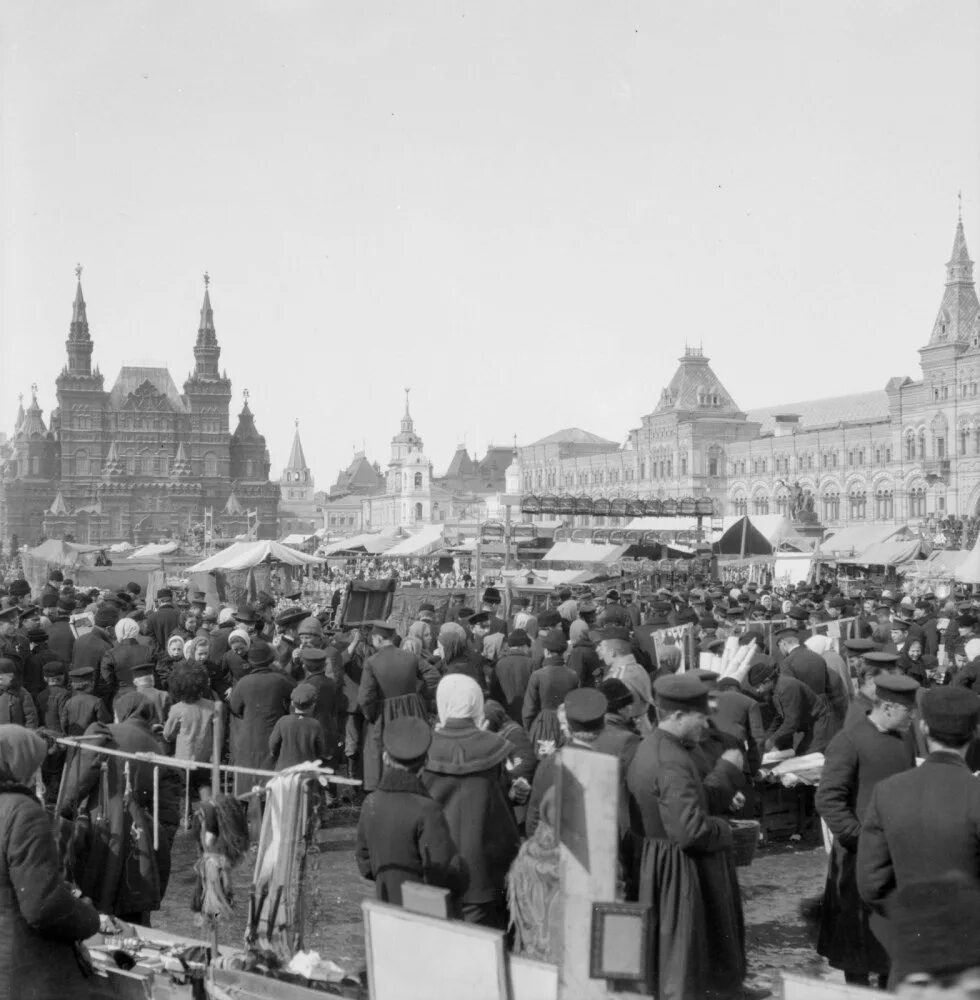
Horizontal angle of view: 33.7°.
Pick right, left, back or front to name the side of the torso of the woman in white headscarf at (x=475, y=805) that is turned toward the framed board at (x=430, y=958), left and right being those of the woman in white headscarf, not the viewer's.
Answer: back

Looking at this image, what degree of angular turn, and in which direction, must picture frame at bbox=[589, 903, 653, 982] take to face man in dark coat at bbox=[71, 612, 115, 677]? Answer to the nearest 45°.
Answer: approximately 135° to its right

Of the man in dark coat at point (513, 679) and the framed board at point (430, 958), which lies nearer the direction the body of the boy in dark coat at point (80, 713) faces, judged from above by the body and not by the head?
the man in dark coat

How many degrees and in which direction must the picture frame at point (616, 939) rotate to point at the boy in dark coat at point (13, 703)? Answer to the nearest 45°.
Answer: approximately 135° to its right

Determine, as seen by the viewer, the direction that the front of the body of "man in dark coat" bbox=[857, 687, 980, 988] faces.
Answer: away from the camera

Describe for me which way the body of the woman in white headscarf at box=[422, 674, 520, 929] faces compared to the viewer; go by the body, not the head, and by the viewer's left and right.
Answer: facing away from the viewer

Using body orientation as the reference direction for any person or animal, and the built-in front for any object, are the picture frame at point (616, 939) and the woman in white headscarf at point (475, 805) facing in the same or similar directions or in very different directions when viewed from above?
very different directions

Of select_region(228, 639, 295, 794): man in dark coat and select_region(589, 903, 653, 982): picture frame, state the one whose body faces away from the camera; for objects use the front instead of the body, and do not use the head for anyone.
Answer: the man in dark coat

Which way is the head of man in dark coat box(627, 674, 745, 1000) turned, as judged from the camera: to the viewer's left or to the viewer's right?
to the viewer's right

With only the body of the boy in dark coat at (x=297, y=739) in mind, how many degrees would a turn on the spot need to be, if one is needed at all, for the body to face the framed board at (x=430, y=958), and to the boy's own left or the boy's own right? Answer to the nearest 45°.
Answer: approximately 180°

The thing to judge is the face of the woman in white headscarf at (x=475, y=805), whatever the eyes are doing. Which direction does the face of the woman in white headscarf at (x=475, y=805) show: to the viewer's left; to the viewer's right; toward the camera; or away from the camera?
away from the camera

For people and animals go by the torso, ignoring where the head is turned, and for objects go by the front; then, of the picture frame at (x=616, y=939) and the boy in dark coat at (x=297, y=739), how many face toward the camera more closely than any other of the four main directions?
1

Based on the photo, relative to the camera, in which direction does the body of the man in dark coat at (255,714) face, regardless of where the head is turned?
away from the camera

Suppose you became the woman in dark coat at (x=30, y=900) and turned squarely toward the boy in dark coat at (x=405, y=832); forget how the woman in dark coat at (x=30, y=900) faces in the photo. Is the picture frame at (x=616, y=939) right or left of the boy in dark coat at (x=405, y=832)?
right
